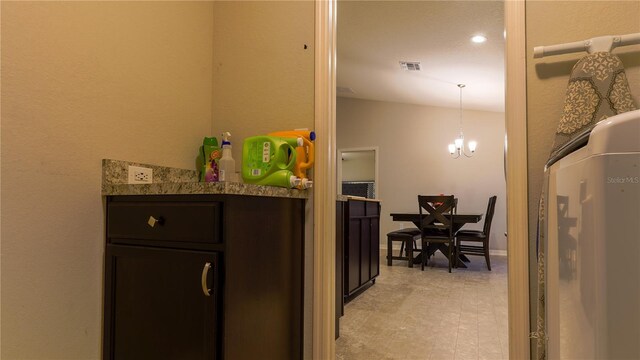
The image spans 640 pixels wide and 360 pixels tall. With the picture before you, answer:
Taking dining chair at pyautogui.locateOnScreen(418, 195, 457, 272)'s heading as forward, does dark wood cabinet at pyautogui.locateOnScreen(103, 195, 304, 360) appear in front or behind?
behind

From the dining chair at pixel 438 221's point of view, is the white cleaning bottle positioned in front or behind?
behind

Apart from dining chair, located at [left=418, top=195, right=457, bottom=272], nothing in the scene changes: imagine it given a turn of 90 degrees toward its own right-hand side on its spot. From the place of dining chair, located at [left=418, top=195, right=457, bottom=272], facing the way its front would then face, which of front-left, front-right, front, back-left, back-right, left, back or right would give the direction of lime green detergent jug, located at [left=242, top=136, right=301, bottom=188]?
right

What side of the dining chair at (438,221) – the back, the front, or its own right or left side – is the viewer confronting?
back

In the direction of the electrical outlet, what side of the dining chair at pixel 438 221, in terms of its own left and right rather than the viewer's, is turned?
back

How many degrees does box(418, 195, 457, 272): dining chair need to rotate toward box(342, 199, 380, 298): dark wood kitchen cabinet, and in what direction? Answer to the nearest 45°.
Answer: approximately 180°

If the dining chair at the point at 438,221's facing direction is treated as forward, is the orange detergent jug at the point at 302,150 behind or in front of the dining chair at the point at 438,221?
behind
